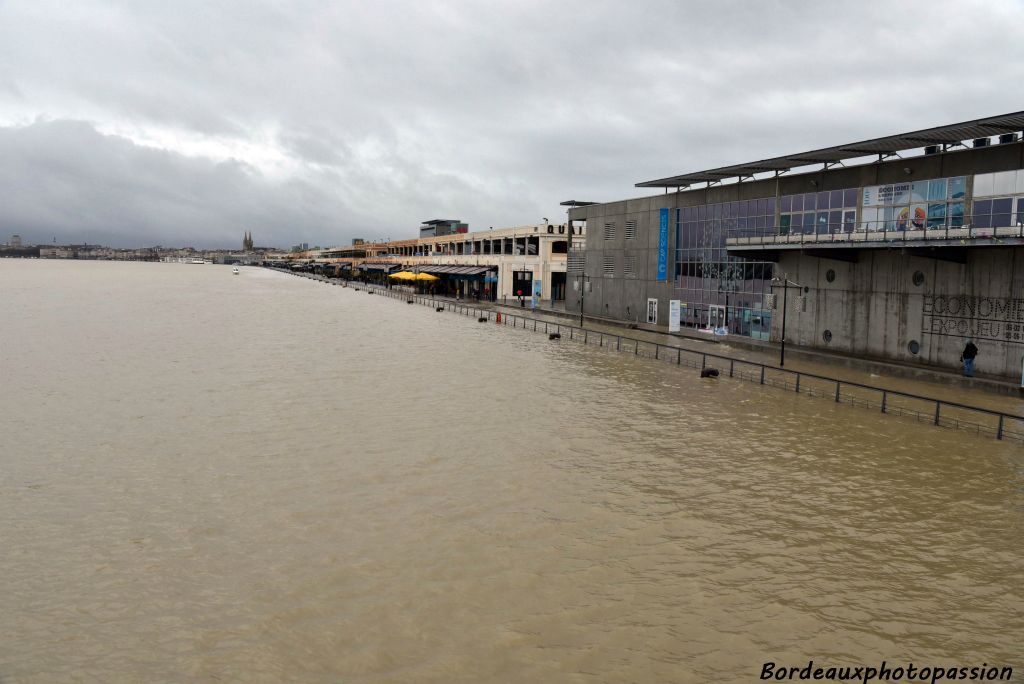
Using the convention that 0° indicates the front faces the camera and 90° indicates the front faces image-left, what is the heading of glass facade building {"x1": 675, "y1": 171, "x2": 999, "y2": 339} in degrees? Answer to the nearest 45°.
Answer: approximately 45°

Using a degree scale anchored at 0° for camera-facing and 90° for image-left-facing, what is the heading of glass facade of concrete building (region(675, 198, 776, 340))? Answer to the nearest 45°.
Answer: approximately 45°

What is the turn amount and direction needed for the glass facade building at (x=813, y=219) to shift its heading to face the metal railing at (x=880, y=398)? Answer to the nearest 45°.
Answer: approximately 45° to its left

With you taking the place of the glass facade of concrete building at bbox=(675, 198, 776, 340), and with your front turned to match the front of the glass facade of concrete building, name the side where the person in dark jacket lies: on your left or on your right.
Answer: on your left
